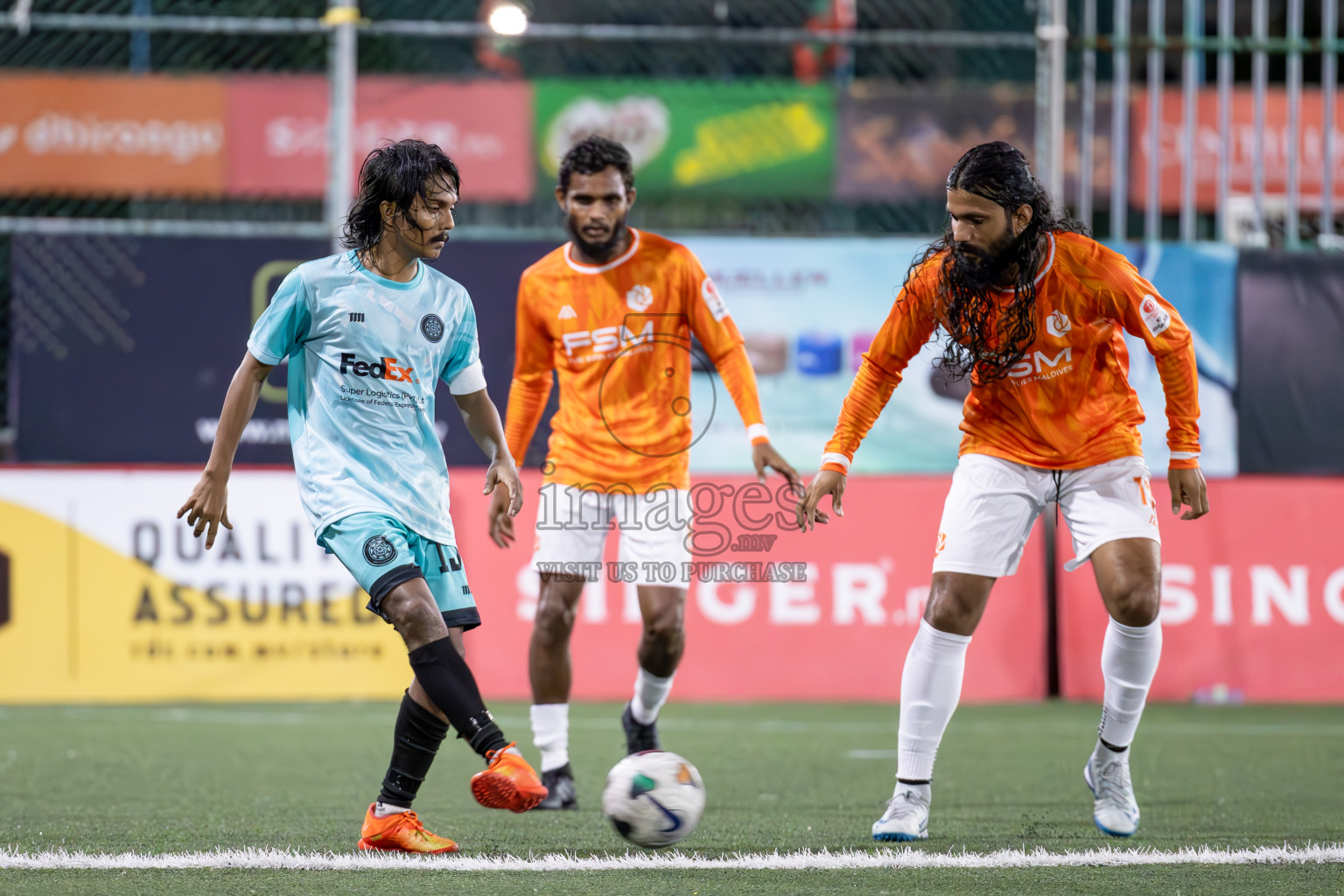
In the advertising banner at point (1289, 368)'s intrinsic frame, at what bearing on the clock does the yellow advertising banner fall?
The yellow advertising banner is roughly at 2 o'clock from the advertising banner.

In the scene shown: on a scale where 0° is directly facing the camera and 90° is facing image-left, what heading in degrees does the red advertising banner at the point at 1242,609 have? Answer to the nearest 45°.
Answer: approximately 0°

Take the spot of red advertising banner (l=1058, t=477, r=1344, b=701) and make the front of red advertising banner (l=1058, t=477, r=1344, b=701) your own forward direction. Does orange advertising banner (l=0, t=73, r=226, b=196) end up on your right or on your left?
on your right

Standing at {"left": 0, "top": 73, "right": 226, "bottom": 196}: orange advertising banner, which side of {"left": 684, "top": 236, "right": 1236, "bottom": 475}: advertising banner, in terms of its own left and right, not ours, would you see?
right

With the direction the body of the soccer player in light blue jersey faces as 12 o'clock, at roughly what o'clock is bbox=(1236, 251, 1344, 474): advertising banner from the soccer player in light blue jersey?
The advertising banner is roughly at 9 o'clock from the soccer player in light blue jersey.
